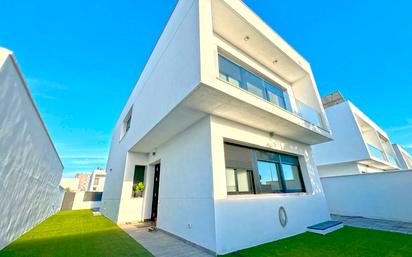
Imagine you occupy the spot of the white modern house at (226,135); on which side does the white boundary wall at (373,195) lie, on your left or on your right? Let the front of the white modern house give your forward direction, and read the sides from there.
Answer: on your left

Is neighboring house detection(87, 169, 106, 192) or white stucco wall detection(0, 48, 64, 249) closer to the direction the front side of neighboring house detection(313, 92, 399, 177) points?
the white stucco wall

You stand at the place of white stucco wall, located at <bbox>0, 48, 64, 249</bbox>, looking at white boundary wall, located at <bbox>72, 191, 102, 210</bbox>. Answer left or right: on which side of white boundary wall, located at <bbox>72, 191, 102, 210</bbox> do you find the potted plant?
right

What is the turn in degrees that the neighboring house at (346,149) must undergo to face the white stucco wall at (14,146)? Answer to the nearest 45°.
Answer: approximately 45° to its right

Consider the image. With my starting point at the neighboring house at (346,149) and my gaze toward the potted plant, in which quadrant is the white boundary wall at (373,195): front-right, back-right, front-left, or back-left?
front-left

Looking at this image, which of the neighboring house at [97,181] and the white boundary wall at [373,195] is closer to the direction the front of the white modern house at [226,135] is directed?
the white boundary wall

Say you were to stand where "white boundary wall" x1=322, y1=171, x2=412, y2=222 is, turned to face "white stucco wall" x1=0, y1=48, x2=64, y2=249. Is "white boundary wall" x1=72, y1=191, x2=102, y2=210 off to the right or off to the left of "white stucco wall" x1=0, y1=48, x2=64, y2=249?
right

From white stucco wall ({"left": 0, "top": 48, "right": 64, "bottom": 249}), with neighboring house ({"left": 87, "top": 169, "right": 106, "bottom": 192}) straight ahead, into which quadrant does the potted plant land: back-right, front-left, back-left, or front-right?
front-right
